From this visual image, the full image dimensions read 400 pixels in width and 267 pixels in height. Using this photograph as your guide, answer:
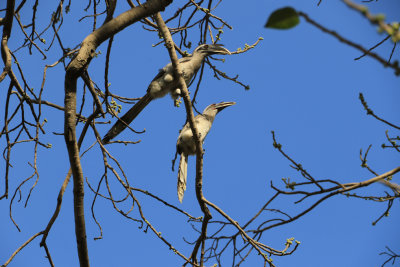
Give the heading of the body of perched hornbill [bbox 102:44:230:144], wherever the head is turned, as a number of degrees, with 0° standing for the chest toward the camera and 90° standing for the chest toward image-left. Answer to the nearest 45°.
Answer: approximately 270°

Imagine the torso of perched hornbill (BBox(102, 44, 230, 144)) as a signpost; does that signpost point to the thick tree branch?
no

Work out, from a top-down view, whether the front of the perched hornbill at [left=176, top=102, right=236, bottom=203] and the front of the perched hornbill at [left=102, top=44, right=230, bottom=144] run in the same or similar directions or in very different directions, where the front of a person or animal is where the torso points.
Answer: same or similar directions

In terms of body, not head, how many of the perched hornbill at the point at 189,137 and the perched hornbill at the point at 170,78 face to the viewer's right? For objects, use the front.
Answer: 2

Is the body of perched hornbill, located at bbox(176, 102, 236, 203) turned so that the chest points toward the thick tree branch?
no
